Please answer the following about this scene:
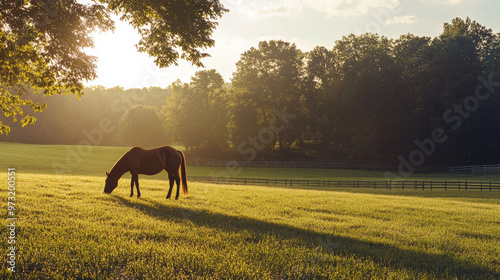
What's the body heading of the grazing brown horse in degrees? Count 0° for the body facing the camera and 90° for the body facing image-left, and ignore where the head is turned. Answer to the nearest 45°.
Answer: approximately 90°

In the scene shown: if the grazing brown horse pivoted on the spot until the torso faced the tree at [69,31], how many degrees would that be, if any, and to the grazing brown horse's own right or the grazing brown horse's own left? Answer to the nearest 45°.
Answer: approximately 45° to the grazing brown horse's own left
